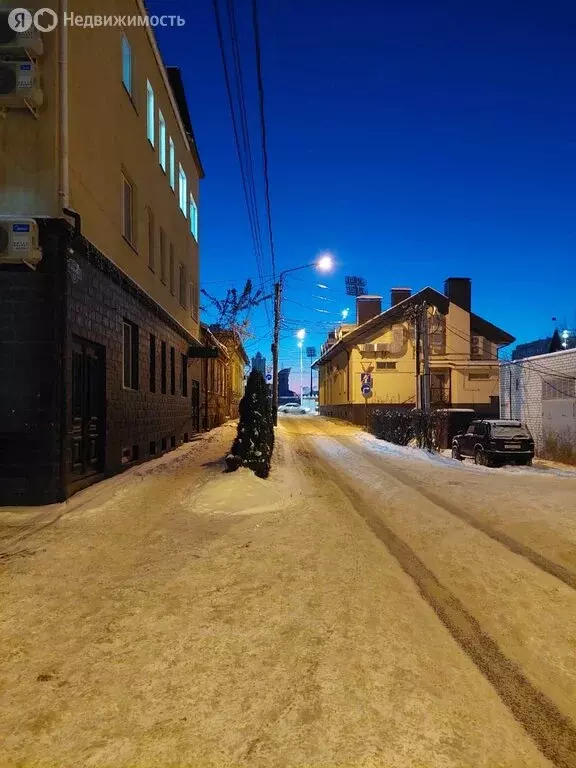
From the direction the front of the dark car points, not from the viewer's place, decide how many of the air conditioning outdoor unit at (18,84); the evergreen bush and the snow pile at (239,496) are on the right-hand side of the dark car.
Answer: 0

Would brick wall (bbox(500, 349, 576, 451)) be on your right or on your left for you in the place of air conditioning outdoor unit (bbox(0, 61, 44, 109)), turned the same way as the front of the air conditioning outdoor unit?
on your left

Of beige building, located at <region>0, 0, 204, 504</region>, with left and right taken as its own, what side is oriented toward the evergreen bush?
front

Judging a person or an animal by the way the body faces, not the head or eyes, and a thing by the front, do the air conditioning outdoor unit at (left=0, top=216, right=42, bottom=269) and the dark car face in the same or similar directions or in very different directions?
very different directions

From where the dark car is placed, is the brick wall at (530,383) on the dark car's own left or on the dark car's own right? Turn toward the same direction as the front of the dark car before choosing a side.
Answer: on the dark car's own right

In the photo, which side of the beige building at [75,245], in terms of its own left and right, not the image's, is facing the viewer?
right

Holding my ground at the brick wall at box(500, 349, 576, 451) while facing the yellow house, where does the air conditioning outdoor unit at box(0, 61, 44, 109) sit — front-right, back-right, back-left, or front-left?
back-left

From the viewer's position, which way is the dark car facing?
facing away from the viewer and to the left of the viewer
